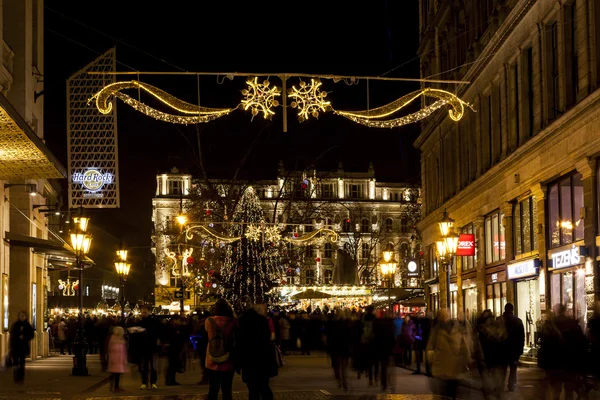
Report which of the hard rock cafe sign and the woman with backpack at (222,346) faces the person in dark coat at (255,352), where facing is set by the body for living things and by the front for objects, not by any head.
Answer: the hard rock cafe sign

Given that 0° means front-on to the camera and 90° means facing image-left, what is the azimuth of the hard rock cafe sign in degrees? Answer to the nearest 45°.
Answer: approximately 0°

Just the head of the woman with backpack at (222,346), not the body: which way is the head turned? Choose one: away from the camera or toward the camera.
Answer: away from the camera

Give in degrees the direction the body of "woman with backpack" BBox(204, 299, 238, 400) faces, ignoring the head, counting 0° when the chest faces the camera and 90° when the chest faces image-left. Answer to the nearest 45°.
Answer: approximately 180°

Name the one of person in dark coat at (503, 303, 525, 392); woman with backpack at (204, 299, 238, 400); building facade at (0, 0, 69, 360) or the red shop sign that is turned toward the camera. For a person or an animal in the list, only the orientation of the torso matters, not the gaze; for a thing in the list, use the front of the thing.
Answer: the red shop sign

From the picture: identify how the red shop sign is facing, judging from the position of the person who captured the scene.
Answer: facing the viewer

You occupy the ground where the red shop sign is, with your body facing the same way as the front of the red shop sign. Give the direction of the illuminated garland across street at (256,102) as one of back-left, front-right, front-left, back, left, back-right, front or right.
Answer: front

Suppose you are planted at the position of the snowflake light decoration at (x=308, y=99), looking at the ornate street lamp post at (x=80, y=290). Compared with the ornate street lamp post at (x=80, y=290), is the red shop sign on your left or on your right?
right

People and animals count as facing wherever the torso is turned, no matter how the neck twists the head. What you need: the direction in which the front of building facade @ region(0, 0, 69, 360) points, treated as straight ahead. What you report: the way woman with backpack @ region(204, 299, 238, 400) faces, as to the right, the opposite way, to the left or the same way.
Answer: to the left

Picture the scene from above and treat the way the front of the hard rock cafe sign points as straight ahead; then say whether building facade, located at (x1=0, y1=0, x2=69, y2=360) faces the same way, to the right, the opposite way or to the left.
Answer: to the left

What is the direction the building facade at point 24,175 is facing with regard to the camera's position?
facing to the right of the viewer

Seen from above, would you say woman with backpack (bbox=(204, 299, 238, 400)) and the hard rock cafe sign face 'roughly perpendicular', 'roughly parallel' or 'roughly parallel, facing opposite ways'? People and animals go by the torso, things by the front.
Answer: roughly parallel, facing opposite ways
